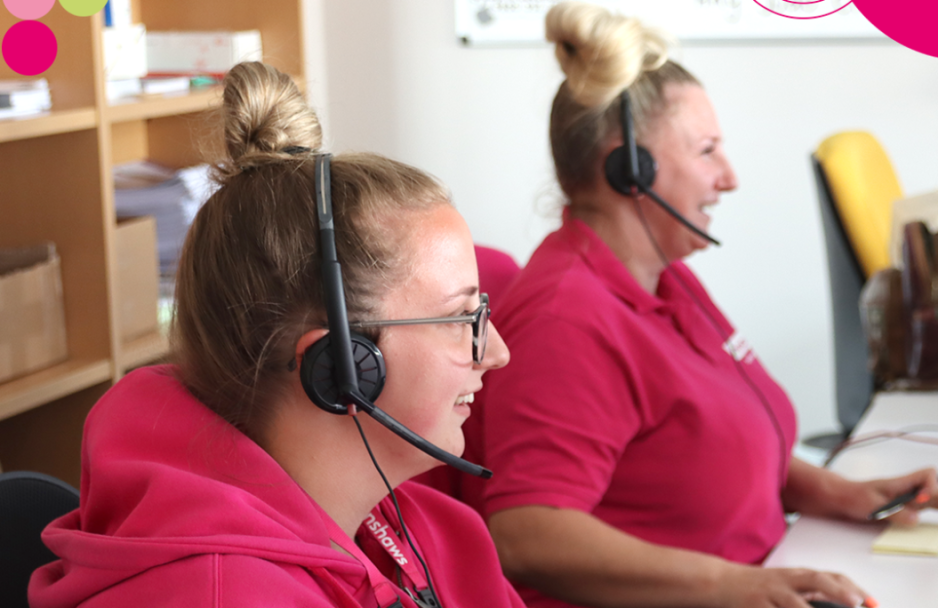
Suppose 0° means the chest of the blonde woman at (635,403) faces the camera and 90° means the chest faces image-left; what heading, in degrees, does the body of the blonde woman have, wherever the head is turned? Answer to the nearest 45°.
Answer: approximately 270°

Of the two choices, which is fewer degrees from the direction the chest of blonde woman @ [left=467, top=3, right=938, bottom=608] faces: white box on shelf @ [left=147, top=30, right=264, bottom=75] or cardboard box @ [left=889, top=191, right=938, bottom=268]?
the cardboard box

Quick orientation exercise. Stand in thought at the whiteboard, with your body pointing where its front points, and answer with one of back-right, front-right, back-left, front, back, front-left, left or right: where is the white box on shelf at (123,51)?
front-right

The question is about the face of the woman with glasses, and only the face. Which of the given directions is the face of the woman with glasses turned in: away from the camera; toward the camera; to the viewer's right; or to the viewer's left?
to the viewer's right

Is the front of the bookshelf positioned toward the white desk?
yes

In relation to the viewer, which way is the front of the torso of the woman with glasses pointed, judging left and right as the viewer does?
facing to the right of the viewer

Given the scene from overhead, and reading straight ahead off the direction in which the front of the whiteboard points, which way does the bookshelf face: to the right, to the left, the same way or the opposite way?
to the left

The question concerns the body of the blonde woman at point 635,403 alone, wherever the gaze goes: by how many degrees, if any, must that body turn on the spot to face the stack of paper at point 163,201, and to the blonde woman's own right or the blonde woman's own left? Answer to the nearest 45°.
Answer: approximately 135° to the blonde woman's own left

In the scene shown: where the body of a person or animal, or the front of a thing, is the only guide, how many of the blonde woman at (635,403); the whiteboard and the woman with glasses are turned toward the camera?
1

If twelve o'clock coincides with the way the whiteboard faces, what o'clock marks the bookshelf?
The bookshelf is roughly at 1 o'clock from the whiteboard.

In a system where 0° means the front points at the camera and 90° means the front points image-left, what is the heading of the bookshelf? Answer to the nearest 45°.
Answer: approximately 315°

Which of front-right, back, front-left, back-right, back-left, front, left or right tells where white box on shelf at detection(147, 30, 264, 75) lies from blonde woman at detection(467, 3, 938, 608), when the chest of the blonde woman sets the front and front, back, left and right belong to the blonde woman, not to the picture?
back-left

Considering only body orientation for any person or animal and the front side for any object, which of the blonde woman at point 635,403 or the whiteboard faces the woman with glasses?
the whiteboard

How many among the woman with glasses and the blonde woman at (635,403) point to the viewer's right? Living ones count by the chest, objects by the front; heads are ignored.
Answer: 2
